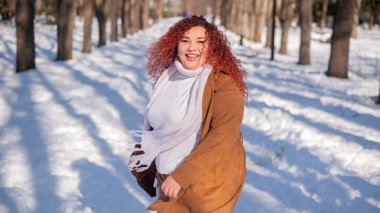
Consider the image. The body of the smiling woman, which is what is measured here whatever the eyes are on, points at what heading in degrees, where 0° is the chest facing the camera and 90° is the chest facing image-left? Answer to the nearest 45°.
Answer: approximately 45°
